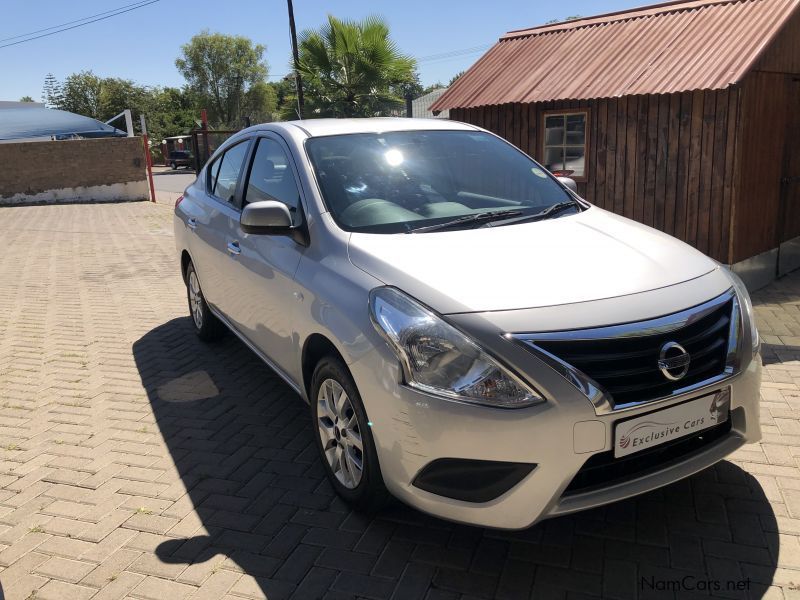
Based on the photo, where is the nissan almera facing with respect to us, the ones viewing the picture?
facing the viewer and to the right of the viewer

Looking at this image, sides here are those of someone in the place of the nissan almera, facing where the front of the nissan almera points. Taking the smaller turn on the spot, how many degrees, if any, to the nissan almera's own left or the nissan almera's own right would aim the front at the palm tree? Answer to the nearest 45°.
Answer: approximately 135° to the nissan almera's own left

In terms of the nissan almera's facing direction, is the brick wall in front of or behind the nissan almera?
behind

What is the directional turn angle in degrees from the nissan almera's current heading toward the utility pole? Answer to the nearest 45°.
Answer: approximately 135° to its left

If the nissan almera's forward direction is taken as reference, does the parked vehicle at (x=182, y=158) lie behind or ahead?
behind
